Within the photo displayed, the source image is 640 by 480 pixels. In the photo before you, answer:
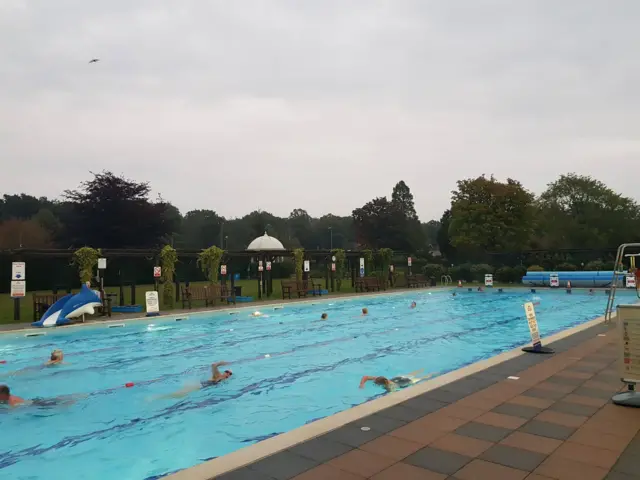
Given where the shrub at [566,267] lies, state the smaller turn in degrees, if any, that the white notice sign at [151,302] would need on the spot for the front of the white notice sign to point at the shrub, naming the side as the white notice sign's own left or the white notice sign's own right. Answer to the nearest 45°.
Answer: approximately 90° to the white notice sign's own left

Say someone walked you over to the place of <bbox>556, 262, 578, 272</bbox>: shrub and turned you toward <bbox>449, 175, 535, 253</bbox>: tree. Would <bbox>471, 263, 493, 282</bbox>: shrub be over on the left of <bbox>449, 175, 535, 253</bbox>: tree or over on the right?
left

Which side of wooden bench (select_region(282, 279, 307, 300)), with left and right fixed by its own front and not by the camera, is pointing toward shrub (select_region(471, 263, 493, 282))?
left

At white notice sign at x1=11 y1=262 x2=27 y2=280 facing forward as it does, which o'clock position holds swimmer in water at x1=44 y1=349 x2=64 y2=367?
The swimmer in water is roughly at 12 o'clock from the white notice sign.

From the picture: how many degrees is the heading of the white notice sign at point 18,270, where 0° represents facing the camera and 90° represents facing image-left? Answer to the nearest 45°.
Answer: approximately 0°

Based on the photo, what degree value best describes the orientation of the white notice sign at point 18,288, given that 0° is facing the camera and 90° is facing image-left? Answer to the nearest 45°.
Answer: approximately 0°

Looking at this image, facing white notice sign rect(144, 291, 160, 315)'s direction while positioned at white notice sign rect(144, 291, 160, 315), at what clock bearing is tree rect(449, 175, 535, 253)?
The tree is roughly at 8 o'clock from the white notice sign.

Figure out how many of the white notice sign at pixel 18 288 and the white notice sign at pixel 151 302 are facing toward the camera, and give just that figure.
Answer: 2

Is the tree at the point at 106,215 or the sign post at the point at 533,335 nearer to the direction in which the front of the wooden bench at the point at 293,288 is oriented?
the sign post

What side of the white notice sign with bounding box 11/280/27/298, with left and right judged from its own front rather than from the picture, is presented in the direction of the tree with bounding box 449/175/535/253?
left

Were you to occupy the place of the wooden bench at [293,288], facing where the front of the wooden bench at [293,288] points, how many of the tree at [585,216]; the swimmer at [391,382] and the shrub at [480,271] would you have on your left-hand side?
2
